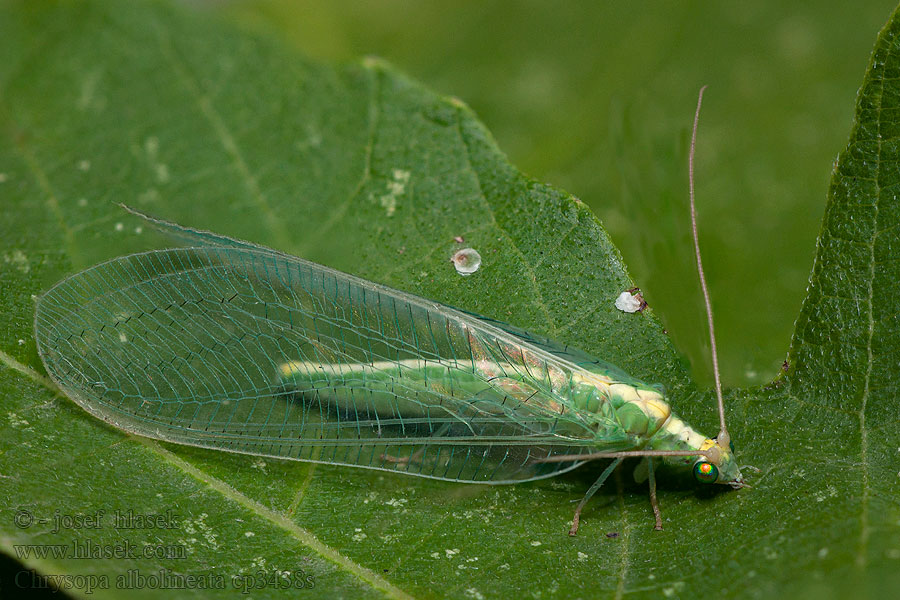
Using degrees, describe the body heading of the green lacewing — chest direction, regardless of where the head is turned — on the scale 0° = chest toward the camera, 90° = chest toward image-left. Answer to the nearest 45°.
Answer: approximately 270°
